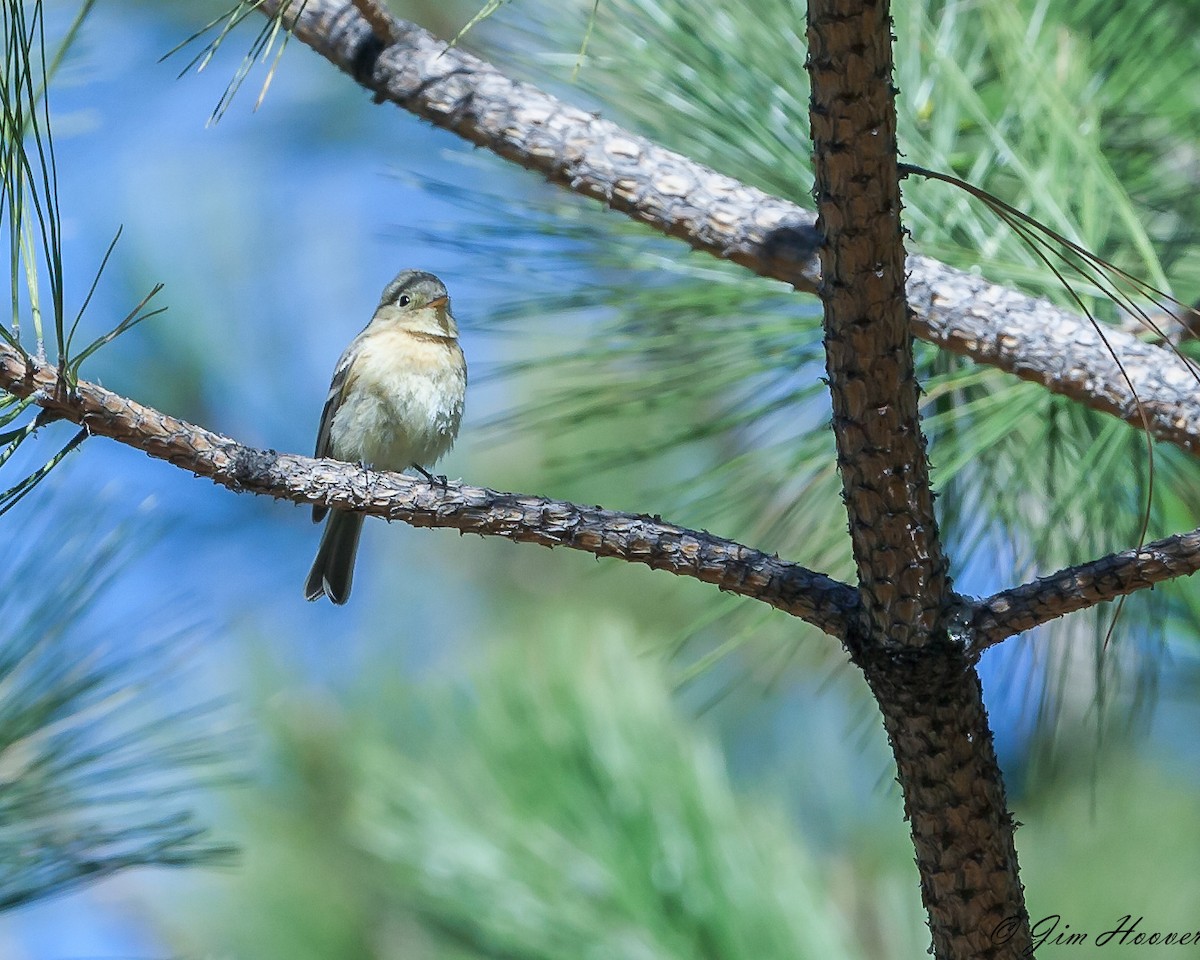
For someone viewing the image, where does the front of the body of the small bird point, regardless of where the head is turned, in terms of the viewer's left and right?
facing the viewer and to the right of the viewer
